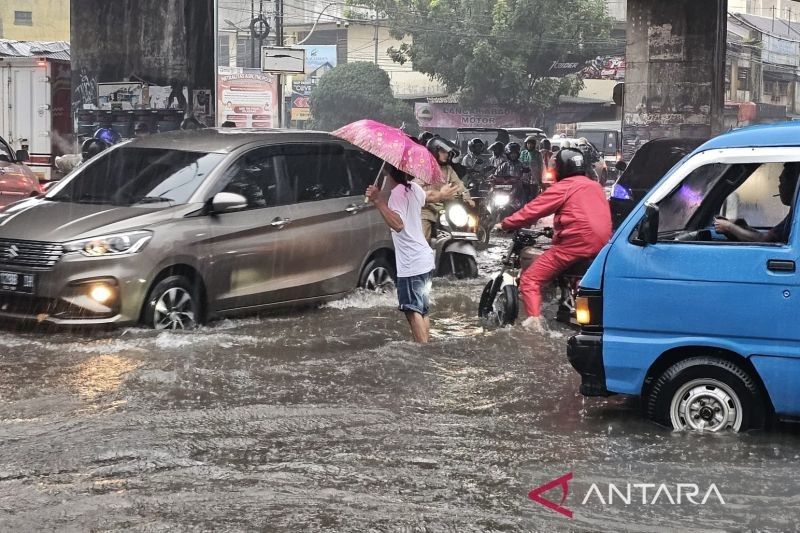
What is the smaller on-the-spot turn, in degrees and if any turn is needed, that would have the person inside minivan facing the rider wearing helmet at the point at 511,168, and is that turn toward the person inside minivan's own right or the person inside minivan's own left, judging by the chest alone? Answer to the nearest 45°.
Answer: approximately 90° to the person inside minivan's own right

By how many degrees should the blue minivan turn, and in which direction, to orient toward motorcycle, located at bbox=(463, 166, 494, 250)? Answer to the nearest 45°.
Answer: approximately 90° to its right

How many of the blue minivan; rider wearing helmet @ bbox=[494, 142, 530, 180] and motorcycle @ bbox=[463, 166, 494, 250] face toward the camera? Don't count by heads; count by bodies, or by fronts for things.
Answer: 2

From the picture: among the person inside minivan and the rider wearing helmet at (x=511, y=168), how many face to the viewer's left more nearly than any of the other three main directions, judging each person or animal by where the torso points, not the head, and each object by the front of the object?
1

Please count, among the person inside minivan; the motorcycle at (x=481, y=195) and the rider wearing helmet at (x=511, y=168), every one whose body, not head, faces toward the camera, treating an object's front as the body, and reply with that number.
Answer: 2

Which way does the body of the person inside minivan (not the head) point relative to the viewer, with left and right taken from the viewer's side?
facing to the left of the viewer

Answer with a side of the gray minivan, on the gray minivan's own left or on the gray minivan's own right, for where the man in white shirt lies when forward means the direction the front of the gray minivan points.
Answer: on the gray minivan's own left

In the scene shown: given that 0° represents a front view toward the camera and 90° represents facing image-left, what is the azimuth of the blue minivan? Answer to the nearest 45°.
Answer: approximately 90°

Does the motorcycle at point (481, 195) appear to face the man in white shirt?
yes
